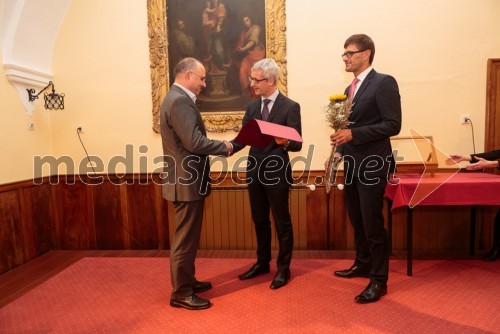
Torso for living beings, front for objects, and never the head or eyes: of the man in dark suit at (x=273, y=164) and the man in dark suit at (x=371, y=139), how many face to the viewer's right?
0

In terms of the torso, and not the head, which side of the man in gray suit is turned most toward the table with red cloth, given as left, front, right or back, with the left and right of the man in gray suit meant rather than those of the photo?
front

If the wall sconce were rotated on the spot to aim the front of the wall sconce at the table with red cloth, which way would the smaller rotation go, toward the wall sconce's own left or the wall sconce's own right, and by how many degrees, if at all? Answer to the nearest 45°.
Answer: approximately 45° to the wall sconce's own right

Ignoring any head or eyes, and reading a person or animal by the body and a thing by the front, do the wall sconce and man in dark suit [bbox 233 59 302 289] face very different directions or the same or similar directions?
very different directions

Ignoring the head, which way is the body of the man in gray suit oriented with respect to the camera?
to the viewer's right

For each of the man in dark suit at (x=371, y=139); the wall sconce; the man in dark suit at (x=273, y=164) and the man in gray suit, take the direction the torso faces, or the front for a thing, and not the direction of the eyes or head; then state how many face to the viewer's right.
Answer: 2

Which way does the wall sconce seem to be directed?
to the viewer's right

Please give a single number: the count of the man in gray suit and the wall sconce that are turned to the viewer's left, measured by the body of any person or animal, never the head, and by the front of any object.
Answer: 0

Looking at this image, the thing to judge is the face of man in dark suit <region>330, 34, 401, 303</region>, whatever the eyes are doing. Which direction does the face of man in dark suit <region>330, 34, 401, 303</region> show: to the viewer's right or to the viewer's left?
to the viewer's left

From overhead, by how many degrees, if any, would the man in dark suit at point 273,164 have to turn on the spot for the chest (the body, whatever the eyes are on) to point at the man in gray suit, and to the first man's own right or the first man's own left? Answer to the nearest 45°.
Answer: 0° — they already face them

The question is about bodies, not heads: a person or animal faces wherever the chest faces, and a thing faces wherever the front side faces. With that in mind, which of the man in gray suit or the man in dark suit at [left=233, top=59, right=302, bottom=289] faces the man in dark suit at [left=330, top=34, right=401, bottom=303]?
the man in gray suit

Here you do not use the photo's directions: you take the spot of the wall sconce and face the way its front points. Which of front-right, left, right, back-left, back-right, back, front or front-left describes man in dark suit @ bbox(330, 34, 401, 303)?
front-right
